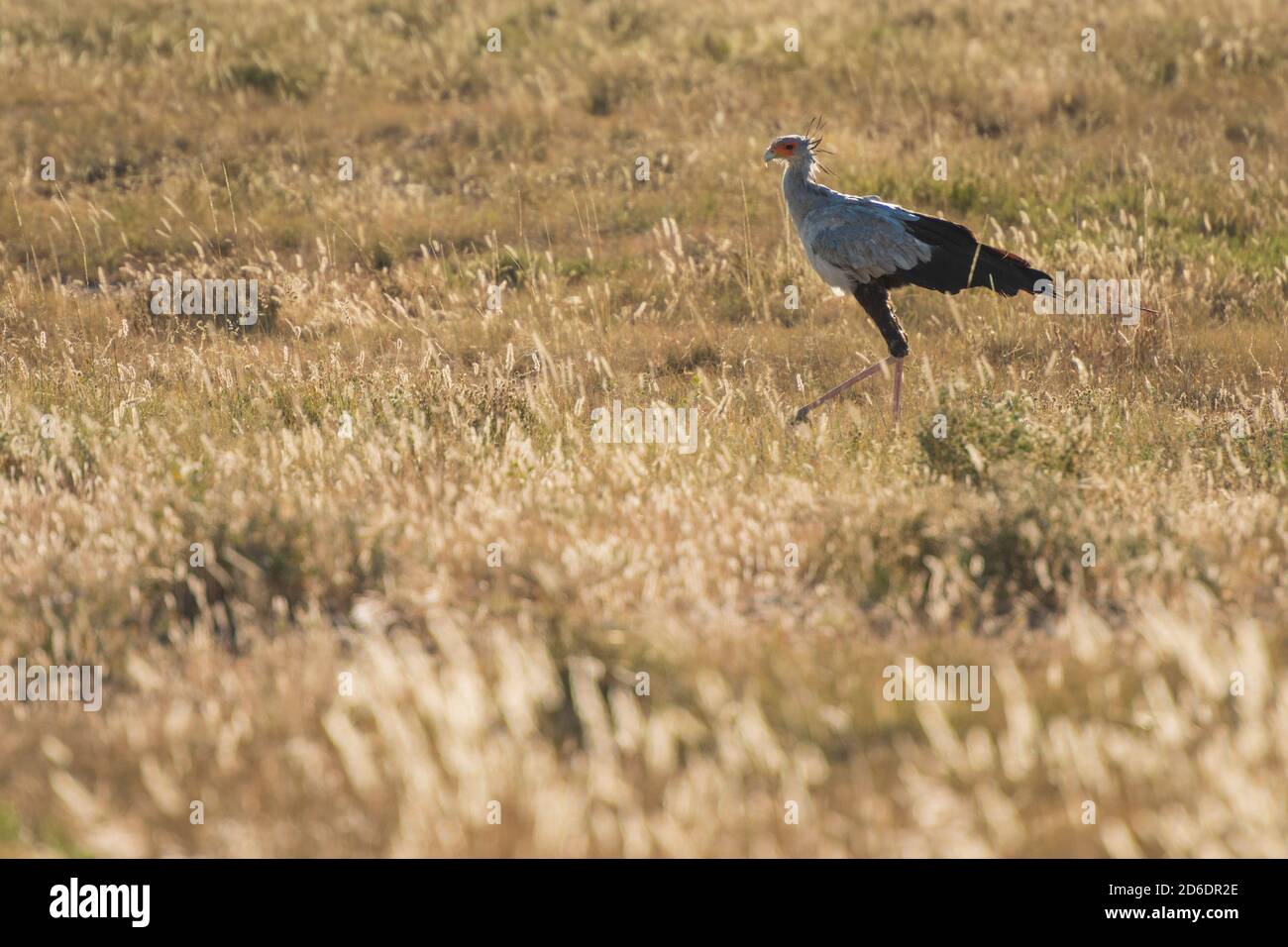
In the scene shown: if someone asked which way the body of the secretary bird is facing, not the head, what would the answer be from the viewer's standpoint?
to the viewer's left
